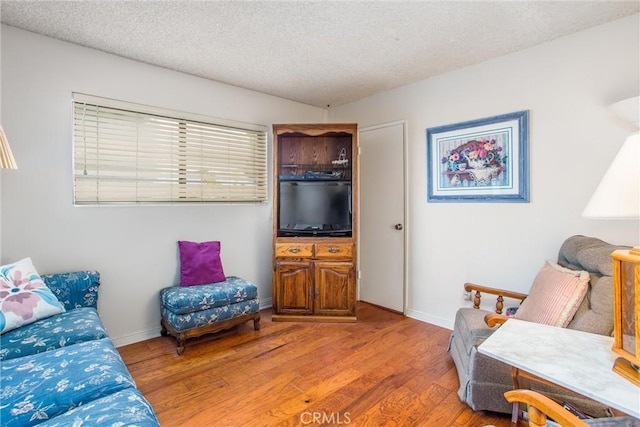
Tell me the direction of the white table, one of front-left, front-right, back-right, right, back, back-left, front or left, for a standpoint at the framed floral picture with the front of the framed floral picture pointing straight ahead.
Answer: front-left

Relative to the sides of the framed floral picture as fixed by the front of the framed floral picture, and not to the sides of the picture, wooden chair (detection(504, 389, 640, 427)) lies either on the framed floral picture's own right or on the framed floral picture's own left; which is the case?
on the framed floral picture's own left

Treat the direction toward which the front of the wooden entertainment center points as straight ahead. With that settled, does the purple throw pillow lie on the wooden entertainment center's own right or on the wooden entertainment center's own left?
on the wooden entertainment center's own right

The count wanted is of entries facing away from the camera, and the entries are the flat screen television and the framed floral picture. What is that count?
0

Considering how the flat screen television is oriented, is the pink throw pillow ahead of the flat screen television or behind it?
ahead

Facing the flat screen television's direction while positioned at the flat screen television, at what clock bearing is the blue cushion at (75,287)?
The blue cushion is roughly at 2 o'clock from the flat screen television.

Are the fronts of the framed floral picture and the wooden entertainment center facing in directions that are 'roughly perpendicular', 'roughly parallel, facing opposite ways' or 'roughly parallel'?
roughly perpendicular

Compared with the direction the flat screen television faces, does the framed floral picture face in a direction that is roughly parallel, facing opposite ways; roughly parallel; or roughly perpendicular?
roughly perpendicular

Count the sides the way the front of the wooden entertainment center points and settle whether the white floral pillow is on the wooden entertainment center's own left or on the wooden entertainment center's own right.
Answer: on the wooden entertainment center's own right

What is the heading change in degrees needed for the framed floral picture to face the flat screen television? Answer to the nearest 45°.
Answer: approximately 45° to its right

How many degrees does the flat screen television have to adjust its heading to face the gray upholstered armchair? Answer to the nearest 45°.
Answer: approximately 45° to its left
